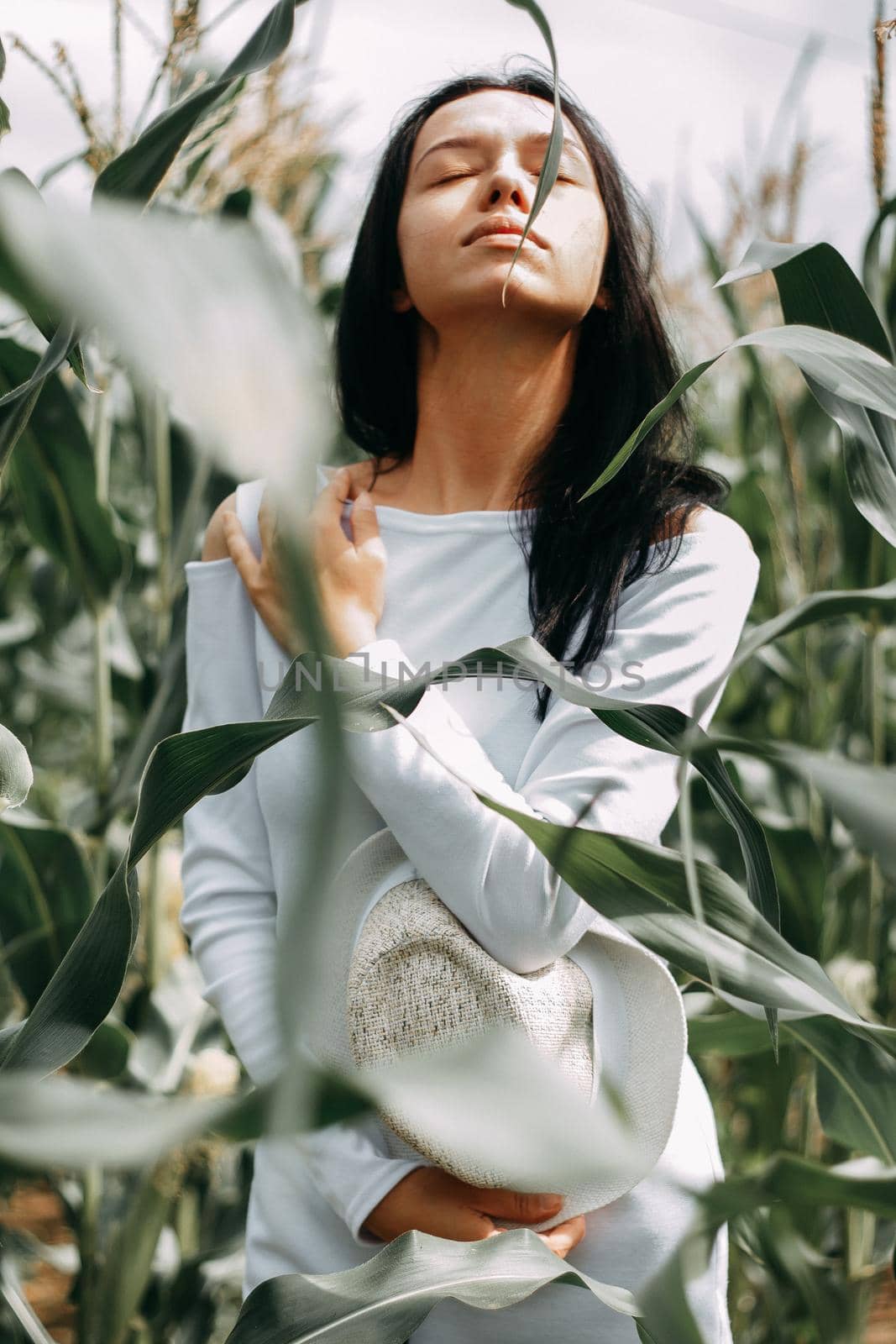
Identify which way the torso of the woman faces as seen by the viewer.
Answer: toward the camera
